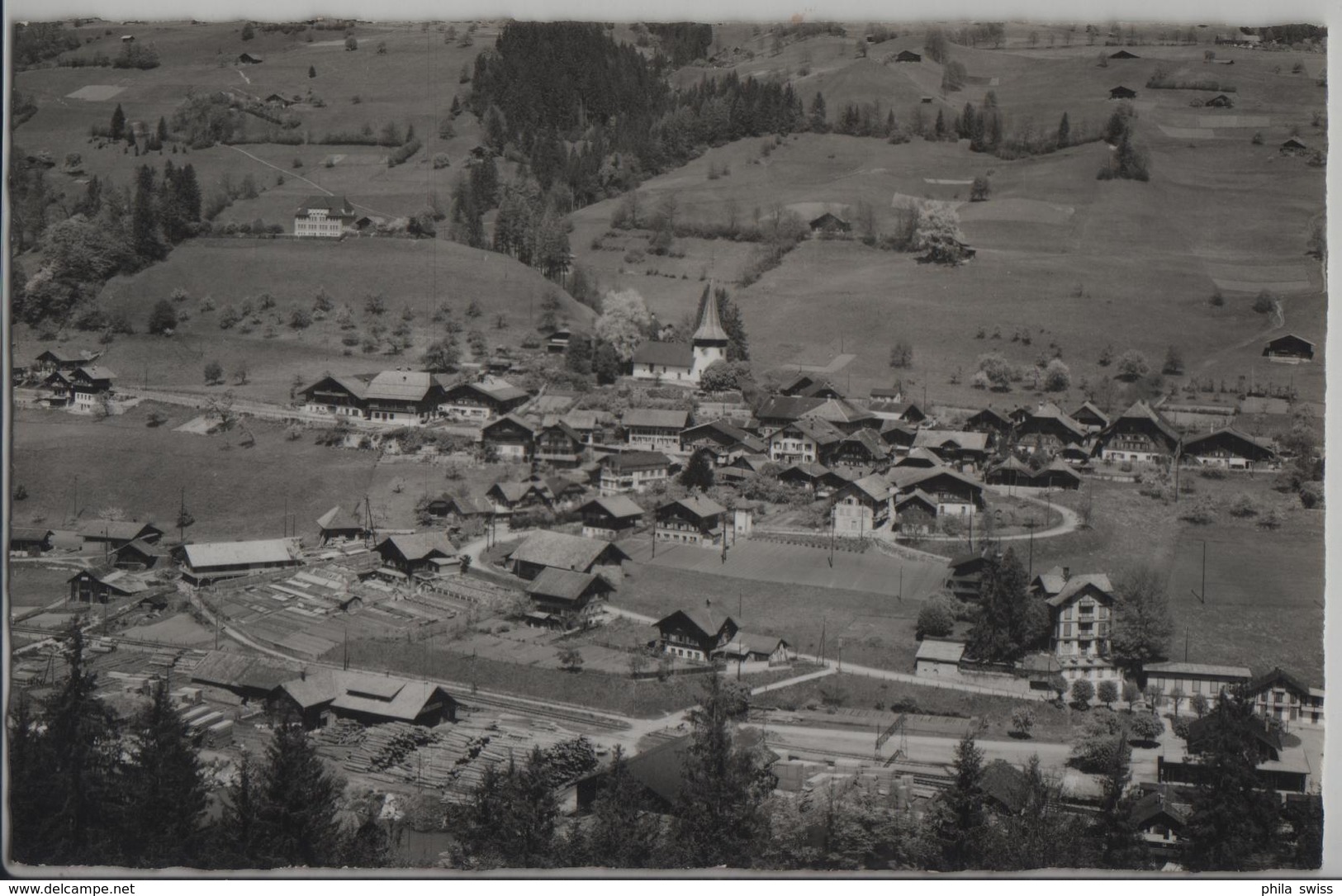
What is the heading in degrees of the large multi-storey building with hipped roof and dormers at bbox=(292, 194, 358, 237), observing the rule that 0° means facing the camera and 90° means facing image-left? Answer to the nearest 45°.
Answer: approximately 0°

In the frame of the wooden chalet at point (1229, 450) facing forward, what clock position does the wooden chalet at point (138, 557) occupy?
the wooden chalet at point (138, 557) is roughly at 2 o'clock from the wooden chalet at point (1229, 450).

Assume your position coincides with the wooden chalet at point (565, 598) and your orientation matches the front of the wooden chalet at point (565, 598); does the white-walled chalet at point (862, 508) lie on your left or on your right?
on your left

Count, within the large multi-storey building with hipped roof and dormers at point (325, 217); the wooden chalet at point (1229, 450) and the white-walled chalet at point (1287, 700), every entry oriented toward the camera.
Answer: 3

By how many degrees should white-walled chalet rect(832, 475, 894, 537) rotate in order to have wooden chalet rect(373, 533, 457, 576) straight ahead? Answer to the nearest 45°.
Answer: approximately 45° to its right

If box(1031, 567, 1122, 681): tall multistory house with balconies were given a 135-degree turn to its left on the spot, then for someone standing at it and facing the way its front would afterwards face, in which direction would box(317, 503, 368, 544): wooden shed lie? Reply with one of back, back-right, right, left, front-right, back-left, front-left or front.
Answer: back-left

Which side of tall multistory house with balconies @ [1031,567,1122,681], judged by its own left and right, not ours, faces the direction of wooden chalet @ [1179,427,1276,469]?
back

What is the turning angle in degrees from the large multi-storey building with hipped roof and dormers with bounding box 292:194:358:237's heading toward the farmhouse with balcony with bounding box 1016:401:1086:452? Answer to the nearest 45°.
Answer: approximately 45° to its left
